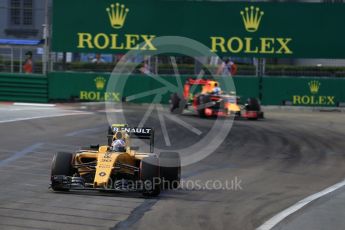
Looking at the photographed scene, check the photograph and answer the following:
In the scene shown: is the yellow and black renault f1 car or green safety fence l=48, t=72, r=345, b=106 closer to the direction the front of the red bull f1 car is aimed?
the yellow and black renault f1 car

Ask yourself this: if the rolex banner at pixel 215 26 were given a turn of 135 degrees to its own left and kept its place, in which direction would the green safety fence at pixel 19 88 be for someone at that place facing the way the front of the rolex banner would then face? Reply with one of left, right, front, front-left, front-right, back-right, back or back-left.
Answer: back-left

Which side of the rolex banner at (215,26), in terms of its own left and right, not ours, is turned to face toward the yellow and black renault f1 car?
front

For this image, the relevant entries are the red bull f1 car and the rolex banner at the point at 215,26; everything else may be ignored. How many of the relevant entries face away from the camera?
0

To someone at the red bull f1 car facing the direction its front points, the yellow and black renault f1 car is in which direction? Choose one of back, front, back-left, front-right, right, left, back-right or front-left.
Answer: front-right

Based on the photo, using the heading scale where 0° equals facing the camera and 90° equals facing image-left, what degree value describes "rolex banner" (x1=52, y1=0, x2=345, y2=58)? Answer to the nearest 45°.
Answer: approximately 0°

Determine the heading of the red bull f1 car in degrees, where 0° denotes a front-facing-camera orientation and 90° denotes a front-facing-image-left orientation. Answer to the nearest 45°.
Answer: approximately 315°
